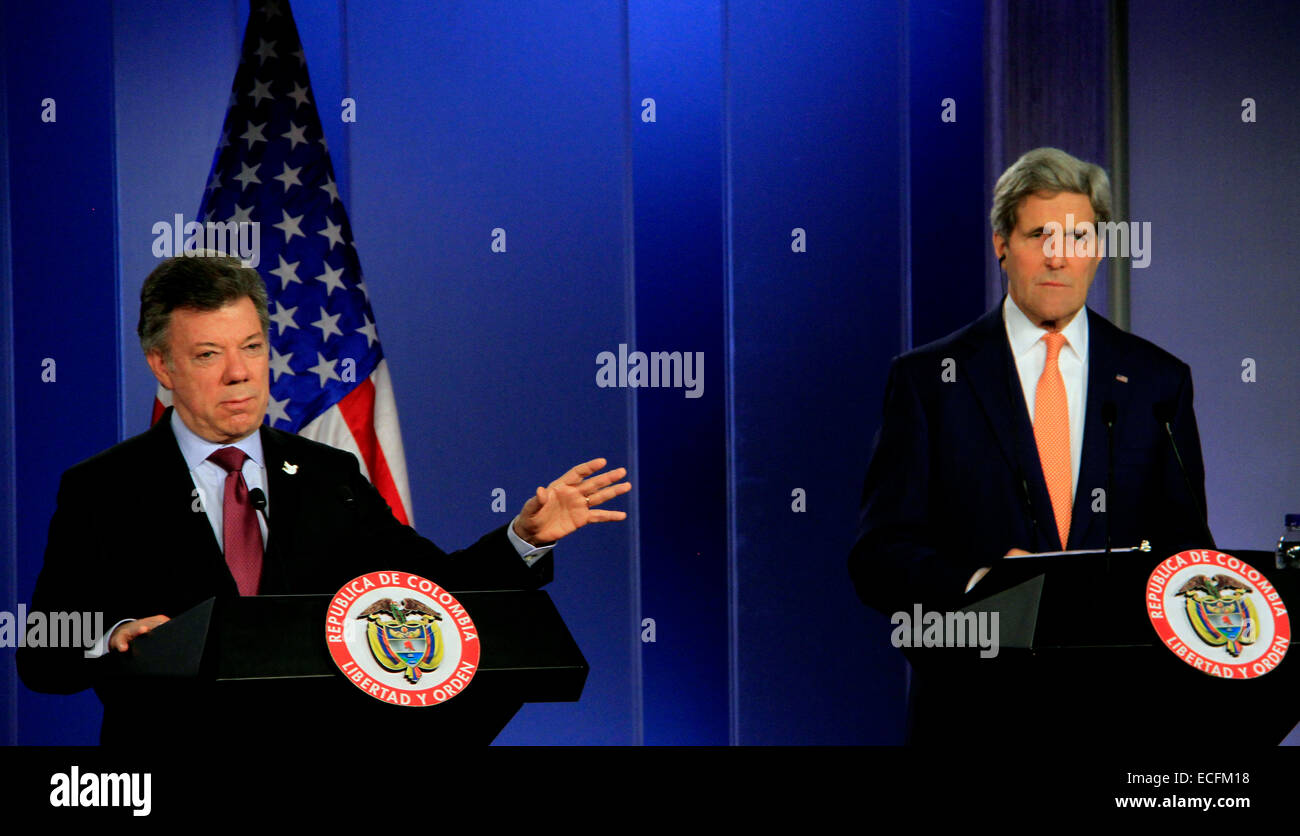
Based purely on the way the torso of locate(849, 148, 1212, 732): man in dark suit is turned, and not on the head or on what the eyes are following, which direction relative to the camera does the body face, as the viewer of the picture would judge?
toward the camera

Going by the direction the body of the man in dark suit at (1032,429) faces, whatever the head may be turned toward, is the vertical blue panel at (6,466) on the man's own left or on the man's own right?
on the man's own right

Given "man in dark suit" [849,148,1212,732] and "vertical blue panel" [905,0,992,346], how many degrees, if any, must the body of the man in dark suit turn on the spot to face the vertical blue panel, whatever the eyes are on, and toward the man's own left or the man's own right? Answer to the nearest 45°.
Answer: approximately 180°

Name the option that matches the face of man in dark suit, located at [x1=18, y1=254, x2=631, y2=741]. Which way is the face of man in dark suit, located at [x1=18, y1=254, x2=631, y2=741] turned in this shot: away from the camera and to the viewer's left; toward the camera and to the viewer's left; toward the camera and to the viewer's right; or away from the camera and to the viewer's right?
toward the camera and to the viewer's right

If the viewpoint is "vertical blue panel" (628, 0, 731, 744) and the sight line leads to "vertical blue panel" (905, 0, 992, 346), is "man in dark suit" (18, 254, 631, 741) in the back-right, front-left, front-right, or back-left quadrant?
back-right

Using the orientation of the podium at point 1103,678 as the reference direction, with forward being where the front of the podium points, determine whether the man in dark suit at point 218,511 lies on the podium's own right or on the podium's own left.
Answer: on the podium's own right

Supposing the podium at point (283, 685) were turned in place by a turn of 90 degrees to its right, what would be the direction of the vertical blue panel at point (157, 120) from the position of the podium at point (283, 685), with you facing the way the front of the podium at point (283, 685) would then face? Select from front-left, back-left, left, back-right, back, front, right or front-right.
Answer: right

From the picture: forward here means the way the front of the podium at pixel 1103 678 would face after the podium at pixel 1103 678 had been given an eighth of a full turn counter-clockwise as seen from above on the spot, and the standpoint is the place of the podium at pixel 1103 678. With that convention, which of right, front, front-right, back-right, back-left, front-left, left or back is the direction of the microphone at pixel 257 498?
back-right

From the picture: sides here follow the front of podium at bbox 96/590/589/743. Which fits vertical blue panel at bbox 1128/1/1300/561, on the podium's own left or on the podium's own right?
on the podium's own left

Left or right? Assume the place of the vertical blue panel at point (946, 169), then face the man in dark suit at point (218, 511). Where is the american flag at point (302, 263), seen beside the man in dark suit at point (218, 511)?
right

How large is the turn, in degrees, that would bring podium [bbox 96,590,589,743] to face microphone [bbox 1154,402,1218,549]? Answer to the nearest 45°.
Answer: approximately 90° to its left

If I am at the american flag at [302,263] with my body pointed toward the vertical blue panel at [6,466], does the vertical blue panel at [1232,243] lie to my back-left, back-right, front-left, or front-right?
back-right

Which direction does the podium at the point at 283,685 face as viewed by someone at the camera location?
facing the viewer

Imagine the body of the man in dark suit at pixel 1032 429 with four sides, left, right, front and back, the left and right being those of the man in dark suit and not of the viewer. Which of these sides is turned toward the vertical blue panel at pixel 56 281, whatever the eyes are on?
right

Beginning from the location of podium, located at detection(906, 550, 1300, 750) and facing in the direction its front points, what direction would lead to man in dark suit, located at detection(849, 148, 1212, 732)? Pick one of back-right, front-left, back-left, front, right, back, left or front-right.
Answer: back
